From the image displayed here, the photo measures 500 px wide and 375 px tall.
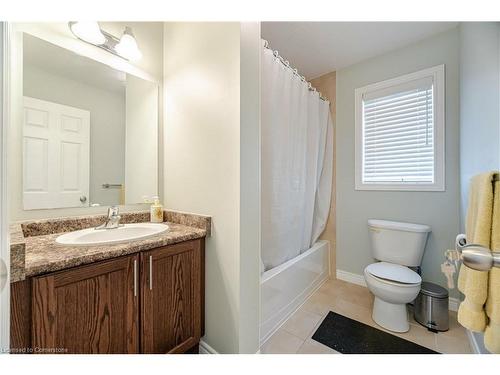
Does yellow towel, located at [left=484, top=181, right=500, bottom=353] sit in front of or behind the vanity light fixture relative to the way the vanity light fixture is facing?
in front

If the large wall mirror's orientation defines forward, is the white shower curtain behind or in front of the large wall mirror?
in front

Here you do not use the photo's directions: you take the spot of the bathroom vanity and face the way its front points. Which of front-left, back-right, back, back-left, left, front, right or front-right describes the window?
front-left

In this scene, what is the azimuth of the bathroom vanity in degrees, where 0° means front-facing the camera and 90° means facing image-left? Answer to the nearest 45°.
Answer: approximately 315°

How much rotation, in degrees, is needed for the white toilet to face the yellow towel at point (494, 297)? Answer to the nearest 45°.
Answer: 0° — it already faces it

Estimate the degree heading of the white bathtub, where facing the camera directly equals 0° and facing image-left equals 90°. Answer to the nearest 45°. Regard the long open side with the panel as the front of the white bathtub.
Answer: approximately 315°

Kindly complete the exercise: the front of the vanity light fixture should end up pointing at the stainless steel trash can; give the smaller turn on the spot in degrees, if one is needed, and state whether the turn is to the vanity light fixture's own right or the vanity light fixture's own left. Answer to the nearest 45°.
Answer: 0° — it already faces it

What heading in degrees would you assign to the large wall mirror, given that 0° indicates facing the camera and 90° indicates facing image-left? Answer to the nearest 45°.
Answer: approximately 315°
